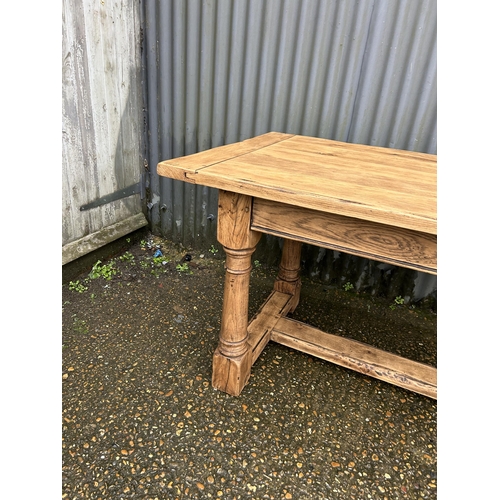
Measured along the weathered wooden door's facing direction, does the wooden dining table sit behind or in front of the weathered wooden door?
in front

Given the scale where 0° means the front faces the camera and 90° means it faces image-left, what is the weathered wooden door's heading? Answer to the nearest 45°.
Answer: approximately 315°
